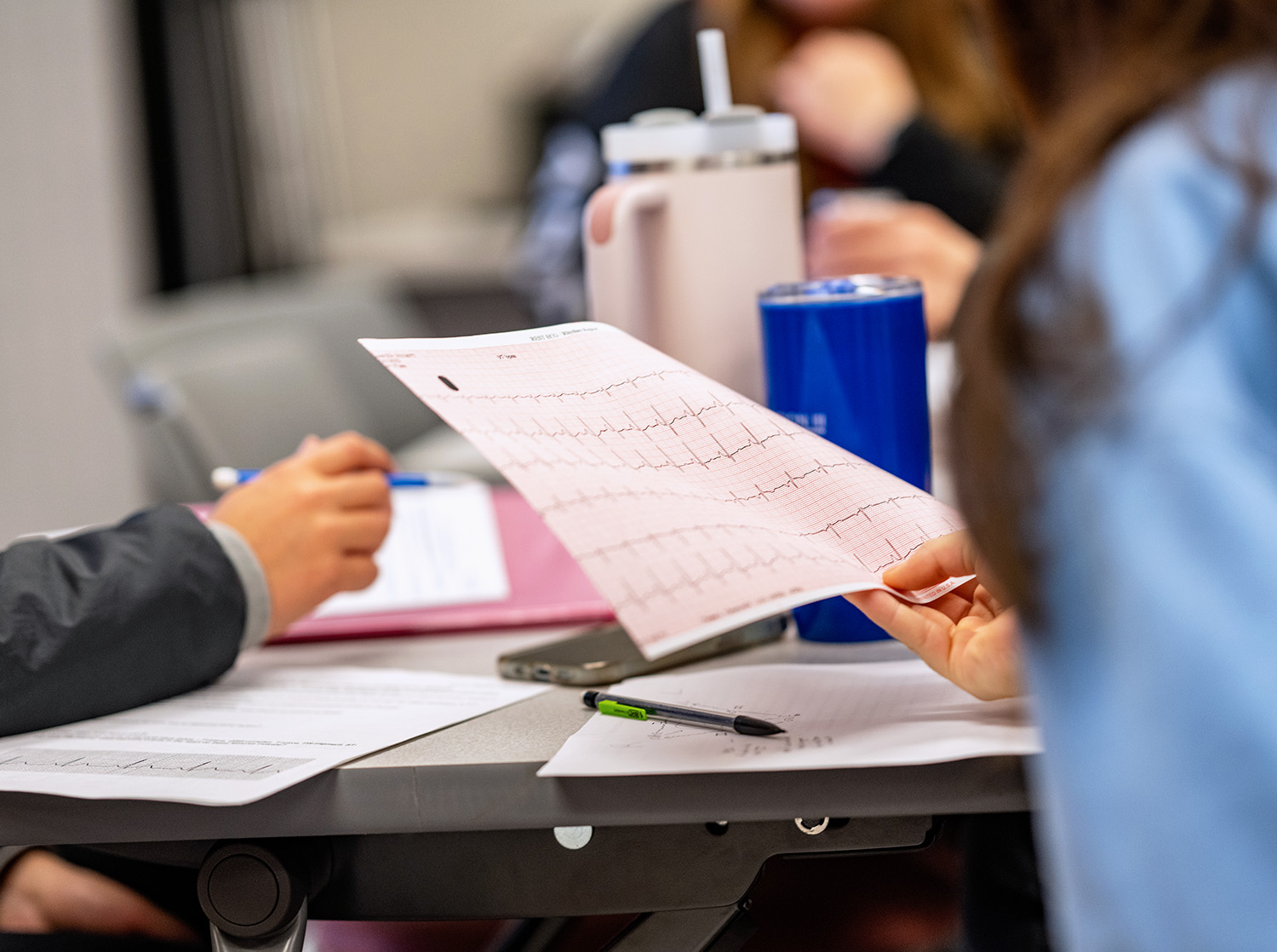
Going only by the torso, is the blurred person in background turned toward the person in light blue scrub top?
yes

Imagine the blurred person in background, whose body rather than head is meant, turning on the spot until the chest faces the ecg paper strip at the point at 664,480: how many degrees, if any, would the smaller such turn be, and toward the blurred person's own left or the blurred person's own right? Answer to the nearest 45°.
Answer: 0° — they already face it

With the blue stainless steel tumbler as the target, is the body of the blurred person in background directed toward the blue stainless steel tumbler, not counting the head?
yes

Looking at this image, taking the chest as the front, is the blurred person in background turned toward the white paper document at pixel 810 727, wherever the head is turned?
yes

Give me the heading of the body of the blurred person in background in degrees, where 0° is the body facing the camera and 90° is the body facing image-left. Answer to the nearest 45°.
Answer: approximately 0°

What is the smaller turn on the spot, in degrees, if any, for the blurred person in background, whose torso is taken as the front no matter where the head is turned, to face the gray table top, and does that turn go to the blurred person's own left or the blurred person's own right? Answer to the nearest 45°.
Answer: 0° — they already face it

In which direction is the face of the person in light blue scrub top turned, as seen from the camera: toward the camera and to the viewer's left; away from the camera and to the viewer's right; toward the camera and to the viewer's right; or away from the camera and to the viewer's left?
away from the camera and to the viewer's left
